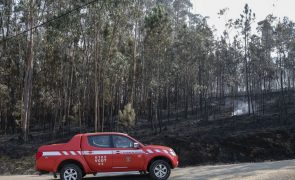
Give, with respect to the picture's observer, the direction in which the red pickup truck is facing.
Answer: facing to the right of the viewer
